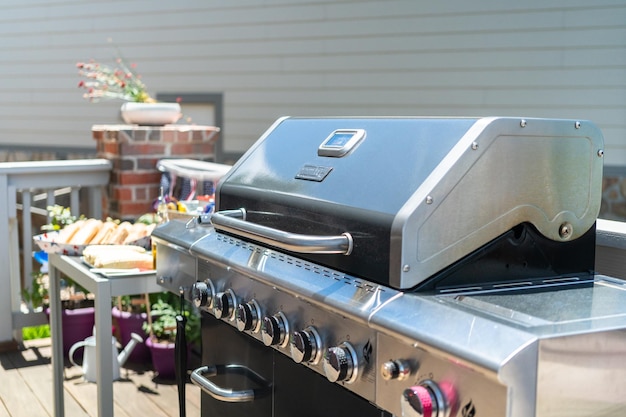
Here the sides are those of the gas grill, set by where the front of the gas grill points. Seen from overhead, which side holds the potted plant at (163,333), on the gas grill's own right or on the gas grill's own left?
on the gas grill's own right

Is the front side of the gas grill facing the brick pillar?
no

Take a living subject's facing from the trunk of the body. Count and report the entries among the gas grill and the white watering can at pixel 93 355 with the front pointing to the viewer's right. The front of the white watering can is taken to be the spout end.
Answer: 1

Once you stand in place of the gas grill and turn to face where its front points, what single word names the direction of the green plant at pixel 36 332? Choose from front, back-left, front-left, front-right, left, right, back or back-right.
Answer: right

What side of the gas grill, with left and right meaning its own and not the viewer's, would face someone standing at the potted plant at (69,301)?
right

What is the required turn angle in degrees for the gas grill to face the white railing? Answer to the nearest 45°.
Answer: approximately 90° to its right

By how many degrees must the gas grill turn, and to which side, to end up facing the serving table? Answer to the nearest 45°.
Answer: approximately 90° to its right

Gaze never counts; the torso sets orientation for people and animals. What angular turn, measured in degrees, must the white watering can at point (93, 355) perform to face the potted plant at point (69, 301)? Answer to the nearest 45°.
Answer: approximately 90° to its left

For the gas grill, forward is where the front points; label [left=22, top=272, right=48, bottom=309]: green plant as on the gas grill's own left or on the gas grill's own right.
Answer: on the gas grill's own right

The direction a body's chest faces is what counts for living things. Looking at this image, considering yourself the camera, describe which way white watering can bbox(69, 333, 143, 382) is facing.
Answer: facing to the right of the viewer

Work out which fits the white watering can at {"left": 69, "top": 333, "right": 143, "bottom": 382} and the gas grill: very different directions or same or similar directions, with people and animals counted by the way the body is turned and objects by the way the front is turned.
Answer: very different directions
